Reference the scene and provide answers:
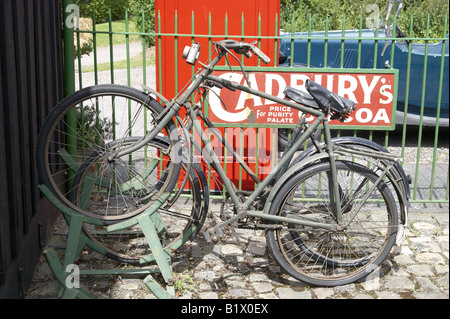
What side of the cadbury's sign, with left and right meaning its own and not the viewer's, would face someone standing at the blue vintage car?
back

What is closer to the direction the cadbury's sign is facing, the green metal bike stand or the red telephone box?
the green metal bike stand

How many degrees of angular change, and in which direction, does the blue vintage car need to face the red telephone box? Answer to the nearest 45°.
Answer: approximately 45° to its left

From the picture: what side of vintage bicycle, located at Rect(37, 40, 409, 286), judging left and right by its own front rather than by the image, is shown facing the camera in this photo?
left

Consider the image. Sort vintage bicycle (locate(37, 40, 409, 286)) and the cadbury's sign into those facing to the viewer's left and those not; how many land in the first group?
1

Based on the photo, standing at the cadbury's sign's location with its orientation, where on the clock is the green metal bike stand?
The green metal bike stand is roughly at 1 o'clock from the cadbury's sign.

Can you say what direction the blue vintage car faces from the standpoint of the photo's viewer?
facing to the left of the viewer

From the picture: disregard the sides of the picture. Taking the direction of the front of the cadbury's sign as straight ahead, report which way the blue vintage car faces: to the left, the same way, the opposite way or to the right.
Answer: to the right

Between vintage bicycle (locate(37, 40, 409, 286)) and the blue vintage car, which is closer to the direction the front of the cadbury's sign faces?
the vintage bicycle

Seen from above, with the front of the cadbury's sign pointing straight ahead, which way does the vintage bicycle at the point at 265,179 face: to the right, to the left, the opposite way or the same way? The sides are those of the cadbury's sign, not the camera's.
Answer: to the right
